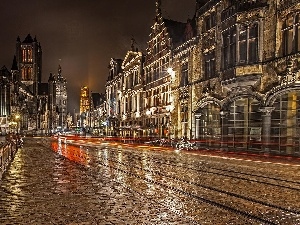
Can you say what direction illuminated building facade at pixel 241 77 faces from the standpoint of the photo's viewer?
facing the viewer and to the left of the viewer

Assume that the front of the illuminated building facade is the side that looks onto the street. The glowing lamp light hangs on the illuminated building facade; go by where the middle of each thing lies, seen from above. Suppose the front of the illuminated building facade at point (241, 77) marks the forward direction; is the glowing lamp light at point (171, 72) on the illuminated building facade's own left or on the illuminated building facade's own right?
on the illuminated building facade's own right
